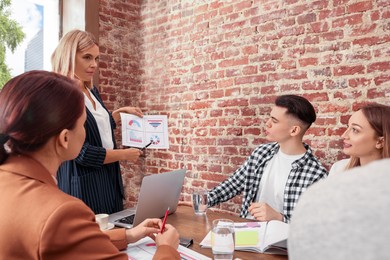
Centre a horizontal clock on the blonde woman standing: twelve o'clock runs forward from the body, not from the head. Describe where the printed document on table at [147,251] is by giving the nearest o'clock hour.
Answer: The printed document on table is roughly at 1 o'clock from the blonde woman standing.

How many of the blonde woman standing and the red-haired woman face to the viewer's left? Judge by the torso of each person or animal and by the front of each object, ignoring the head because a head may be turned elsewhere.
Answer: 0

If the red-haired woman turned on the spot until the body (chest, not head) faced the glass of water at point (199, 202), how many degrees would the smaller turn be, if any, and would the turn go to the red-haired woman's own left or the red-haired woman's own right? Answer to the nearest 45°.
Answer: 0° — they already face it

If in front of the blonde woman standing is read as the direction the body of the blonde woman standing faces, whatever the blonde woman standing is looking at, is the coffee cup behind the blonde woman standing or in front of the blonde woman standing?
in front

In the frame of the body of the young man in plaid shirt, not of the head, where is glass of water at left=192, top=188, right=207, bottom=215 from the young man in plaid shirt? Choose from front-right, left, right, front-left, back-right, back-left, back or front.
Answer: front

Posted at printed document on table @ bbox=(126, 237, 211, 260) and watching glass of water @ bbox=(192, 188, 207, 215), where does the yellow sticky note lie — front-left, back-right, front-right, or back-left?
front-right

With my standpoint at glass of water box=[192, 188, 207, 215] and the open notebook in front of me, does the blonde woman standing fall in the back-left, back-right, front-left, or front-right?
back-right

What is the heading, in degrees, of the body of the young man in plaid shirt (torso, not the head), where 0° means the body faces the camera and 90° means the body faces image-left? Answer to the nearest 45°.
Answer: approximately 45°

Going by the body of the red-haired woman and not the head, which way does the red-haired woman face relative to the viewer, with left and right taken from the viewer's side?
facing away from the viewer and to the right of the viewer

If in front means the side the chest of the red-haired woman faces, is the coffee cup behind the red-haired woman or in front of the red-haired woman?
in front

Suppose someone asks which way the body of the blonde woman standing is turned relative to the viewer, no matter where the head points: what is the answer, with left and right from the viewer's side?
facing the viewer and to the right of the viewer

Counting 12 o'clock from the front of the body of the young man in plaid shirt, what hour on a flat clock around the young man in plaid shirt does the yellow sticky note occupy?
The yellow sticky note is roughly at 11 o'clock from the young man in plaid shirt.

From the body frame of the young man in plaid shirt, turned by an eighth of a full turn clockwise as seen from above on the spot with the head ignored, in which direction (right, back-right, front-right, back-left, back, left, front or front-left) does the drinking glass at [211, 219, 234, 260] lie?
left

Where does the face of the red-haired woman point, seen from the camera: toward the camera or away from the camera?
away from the camera

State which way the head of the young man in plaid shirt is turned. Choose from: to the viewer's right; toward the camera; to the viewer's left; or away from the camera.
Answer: to the viewer's left

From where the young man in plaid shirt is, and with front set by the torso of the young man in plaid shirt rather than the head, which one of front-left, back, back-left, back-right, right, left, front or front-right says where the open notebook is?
front-left

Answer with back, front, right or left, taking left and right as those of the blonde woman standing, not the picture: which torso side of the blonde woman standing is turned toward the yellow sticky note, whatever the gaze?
front
